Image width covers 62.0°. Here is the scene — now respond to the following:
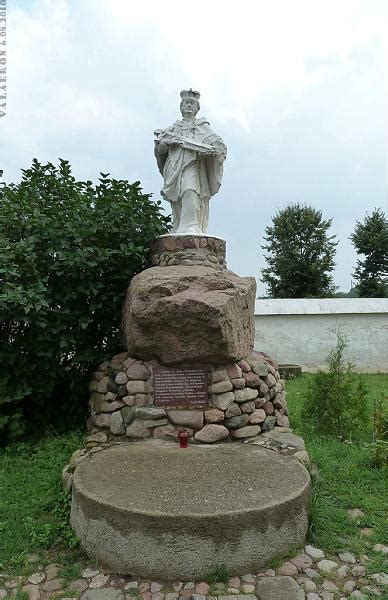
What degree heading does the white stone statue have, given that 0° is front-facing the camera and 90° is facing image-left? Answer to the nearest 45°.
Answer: approximately 0°
